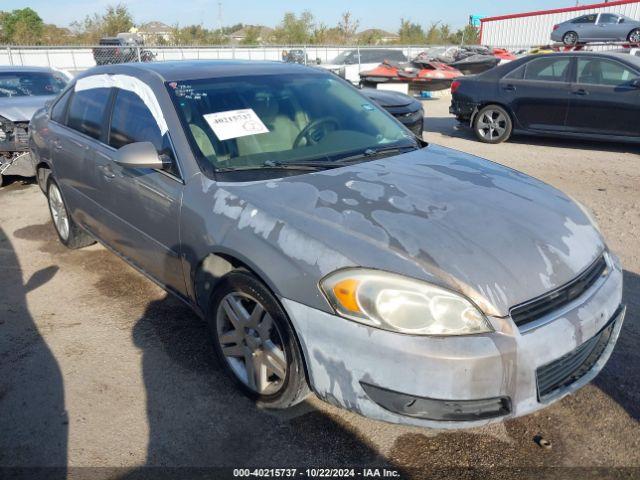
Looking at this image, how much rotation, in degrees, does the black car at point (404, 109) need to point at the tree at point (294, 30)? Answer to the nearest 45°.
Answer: approximately 135° to its left

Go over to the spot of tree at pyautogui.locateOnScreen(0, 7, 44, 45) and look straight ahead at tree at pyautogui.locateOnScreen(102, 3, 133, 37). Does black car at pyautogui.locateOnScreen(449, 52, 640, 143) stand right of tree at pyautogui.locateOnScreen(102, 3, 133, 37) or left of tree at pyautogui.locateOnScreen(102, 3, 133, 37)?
right

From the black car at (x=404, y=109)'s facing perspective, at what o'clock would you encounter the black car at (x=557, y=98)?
the black car at (x=557, y=98) is roughly at 9 o'clock from the black car at (x=404, y=109).

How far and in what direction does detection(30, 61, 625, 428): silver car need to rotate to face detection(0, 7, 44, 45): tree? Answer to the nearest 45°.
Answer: approximately 180°

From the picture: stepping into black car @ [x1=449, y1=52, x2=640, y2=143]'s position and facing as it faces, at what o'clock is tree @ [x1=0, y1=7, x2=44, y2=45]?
The tree is roughly at 7 o'clock from the black car.

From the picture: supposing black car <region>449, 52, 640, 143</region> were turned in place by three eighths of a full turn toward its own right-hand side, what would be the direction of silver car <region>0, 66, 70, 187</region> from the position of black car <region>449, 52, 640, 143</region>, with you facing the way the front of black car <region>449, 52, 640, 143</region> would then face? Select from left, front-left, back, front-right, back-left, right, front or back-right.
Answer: front

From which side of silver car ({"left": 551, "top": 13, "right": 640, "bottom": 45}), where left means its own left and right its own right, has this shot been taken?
right

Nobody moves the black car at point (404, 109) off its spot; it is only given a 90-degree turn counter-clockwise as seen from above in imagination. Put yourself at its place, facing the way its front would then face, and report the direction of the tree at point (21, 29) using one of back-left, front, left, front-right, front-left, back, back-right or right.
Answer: left

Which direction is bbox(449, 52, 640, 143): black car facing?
to the viewer's right

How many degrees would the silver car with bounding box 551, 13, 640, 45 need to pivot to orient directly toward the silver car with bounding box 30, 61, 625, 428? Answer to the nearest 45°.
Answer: approximately 90° to its right

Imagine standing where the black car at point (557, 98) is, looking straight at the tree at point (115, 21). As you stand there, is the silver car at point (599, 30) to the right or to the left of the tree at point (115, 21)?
right
